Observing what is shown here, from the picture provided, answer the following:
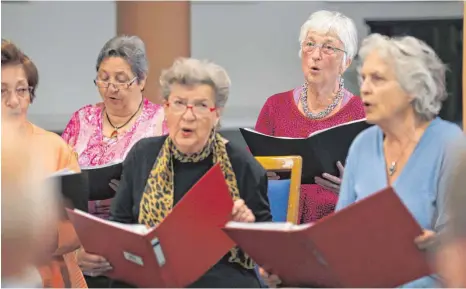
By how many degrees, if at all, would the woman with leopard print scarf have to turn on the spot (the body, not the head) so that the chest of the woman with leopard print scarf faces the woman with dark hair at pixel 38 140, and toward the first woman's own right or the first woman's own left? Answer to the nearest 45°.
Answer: approximately 135° to the first woman's own right

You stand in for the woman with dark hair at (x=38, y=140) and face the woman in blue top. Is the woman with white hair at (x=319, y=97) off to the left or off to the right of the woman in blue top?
left

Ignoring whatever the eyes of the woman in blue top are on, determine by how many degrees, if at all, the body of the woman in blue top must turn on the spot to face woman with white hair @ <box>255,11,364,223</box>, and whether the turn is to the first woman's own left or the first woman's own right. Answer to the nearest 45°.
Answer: approximately 90° to the first woman's own right

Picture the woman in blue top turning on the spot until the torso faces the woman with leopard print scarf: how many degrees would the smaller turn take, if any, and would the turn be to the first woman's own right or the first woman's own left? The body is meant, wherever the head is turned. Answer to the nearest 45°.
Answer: approximately 45° to the first woman's own right

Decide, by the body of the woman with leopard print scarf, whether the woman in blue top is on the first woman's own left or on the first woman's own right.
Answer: on the first woman's own left

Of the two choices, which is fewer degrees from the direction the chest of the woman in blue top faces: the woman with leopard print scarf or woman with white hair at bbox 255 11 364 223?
the woman with leopard print scarf

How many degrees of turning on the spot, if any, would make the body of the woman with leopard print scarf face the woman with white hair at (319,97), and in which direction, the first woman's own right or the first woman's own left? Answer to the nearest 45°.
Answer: approximately 135° to the first woman's own left
